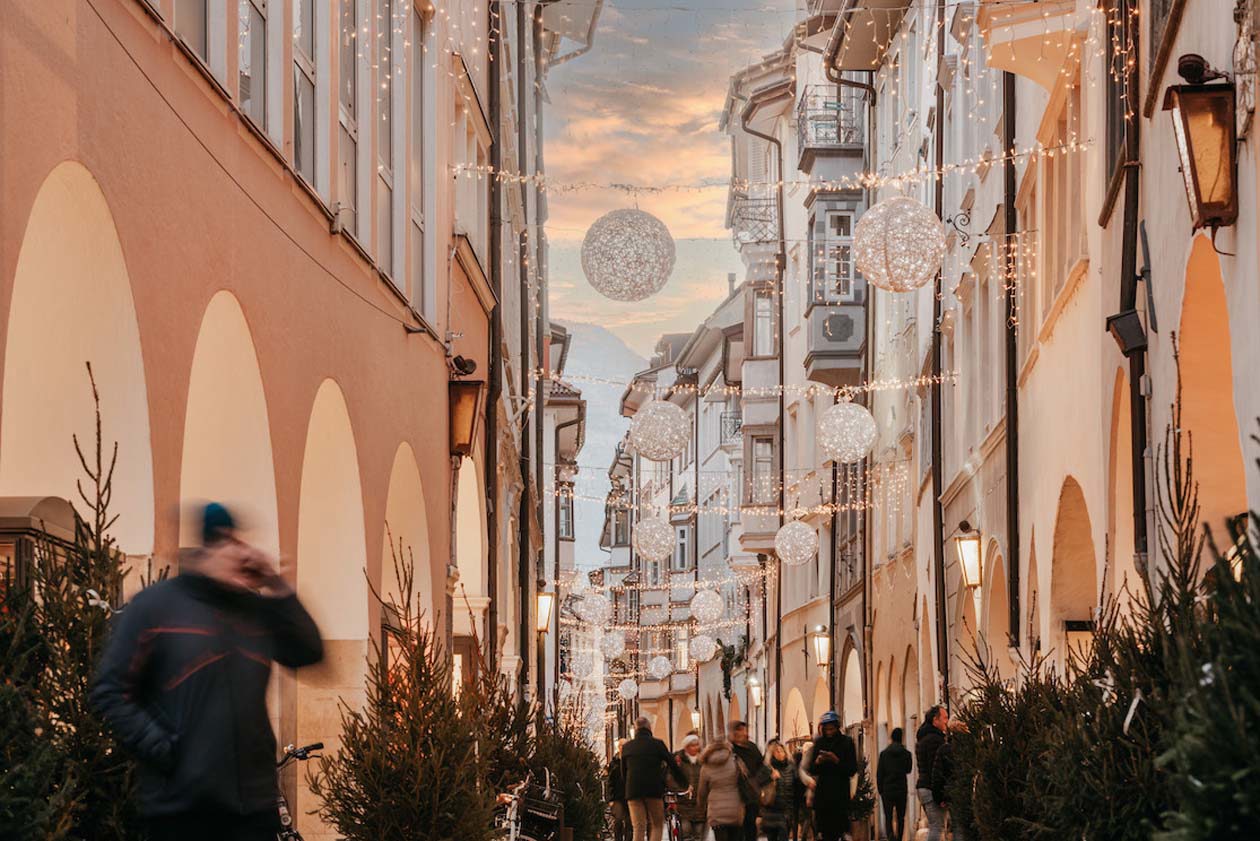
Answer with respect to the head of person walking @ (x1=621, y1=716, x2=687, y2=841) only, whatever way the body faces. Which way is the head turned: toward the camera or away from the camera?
away from the camera

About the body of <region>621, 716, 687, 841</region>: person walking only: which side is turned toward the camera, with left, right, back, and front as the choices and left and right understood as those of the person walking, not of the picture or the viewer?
back

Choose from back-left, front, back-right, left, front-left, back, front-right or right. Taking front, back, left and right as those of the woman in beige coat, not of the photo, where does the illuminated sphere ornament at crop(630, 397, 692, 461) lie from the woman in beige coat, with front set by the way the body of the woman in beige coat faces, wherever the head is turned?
front

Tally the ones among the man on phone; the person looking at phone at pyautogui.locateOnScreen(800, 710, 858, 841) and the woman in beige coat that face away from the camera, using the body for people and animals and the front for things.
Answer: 1

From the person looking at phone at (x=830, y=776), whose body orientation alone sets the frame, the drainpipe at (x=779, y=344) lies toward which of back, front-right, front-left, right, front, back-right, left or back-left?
back

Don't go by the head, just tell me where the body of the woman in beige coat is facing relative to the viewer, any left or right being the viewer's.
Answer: facing away from the viewer

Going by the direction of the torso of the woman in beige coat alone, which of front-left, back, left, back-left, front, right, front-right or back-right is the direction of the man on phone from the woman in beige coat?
back

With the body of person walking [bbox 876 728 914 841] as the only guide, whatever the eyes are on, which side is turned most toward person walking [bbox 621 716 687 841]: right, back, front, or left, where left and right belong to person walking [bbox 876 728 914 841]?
left

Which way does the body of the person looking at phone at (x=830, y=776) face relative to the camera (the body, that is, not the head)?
toward the camera

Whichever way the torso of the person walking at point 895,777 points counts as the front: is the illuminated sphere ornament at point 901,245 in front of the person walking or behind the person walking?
behind

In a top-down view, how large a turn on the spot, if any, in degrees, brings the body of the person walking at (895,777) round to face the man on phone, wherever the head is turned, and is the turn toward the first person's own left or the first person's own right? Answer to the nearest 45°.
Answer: approximately 180°

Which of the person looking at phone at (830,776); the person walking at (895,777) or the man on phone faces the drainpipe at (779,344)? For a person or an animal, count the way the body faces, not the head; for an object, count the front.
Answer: the person walking at (895,777)

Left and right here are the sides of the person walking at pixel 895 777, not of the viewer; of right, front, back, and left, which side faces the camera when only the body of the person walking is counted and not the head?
back

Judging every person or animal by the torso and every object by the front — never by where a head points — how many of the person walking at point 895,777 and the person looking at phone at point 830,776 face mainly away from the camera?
1

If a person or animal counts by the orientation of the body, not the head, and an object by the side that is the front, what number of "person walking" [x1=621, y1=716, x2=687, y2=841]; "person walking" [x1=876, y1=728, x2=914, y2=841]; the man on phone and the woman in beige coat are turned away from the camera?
3
